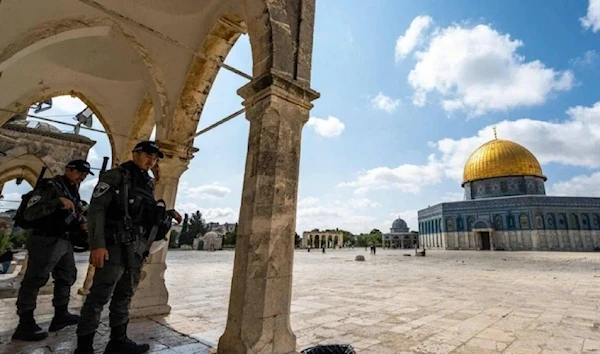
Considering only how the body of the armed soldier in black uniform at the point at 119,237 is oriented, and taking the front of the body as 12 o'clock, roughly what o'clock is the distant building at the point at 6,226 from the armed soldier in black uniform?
The distant building is roughly at 7 o'clock from the armed soldier in black uniform.

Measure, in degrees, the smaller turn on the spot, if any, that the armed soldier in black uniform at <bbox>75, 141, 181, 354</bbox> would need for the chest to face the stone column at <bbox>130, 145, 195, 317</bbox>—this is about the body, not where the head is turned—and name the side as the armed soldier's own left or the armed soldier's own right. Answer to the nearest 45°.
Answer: approximately 135° to the armed soldier's own left

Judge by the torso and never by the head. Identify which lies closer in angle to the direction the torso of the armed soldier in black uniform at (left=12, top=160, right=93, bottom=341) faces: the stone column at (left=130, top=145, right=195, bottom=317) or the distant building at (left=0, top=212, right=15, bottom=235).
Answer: the stone column

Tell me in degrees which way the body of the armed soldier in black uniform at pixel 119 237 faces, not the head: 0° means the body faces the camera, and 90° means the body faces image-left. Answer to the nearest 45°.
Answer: approximately 315°
